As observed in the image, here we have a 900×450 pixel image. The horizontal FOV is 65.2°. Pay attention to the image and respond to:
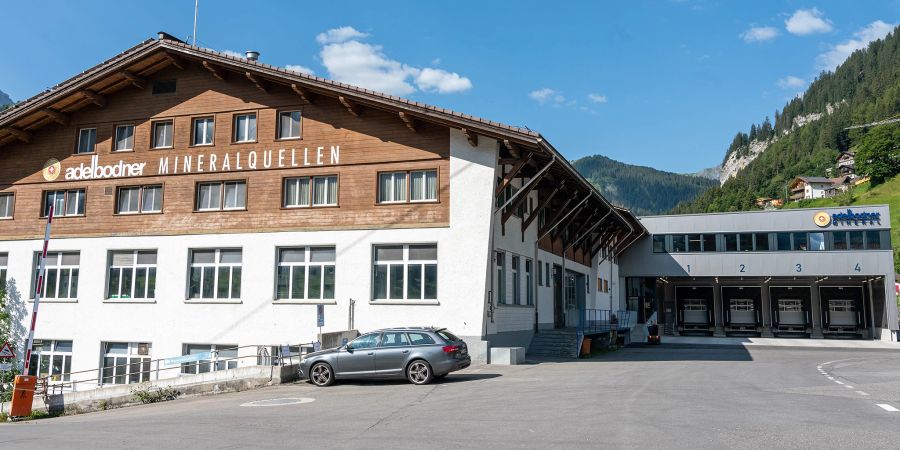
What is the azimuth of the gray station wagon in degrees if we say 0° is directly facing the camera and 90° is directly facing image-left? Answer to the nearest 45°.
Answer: approximately 90°
